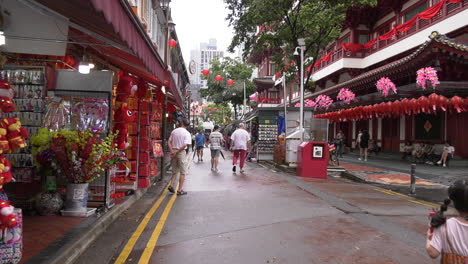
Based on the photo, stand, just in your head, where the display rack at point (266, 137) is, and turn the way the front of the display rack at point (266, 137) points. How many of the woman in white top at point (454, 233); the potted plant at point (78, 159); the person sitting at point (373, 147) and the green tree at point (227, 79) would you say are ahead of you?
2

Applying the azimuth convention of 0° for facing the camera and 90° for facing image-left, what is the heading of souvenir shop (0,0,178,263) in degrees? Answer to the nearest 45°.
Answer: approximately 315°

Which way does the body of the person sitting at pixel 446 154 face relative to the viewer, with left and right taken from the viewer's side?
facing the viewer and to the left of the viewer

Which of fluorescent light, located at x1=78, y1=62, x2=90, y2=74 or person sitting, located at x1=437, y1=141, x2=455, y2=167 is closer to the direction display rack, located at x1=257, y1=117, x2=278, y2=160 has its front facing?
the fluorescent light

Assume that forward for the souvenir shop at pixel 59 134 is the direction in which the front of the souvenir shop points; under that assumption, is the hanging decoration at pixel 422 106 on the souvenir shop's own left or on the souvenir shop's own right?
on the souvenir shop's own left

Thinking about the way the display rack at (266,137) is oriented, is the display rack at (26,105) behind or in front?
in front

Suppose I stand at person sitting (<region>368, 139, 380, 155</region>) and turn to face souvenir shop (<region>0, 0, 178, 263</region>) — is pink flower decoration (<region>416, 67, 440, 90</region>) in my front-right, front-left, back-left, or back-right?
front-left

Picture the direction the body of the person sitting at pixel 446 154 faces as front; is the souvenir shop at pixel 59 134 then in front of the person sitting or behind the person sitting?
in front

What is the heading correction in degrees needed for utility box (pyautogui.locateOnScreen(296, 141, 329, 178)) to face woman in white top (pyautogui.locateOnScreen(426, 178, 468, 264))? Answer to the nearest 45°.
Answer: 0° — it already faces them

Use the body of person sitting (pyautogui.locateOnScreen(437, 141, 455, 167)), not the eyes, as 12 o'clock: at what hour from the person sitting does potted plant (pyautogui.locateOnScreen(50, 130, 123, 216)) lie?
The potted plant is roughly at 11 o'clock from the person sitting.

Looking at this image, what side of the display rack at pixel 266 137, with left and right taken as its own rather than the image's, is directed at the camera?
front

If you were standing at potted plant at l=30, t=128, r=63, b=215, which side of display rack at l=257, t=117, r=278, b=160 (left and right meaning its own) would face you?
front
